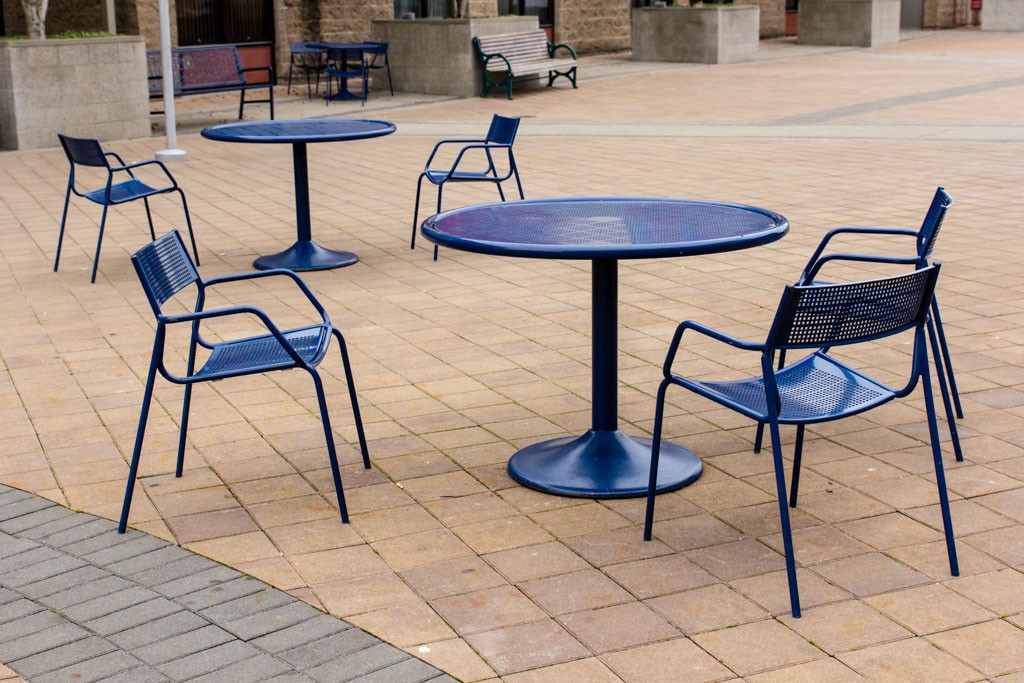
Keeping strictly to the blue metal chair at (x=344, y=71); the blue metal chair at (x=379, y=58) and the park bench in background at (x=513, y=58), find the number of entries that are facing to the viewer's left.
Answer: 1

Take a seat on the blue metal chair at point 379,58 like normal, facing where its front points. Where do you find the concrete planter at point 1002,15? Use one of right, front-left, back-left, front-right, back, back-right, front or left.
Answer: back-right

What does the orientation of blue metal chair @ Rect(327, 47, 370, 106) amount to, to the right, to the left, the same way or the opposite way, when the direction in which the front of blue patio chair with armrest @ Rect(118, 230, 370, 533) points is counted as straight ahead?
to the left

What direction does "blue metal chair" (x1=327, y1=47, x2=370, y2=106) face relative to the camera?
away from the camera

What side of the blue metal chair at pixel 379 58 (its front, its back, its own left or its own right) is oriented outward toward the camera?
left

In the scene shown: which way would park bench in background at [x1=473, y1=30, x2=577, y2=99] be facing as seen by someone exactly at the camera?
facing the viewer and to the right of the viewer

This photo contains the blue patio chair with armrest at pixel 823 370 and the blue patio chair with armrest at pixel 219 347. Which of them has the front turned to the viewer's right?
the blue patio chair with armrest at pixel 219 347

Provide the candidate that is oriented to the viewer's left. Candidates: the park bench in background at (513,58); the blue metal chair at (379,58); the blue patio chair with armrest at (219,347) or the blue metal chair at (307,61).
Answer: the blue metal chair at (379,58)

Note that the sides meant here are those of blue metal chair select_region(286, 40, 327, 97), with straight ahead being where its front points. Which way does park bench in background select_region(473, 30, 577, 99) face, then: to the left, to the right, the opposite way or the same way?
to the right

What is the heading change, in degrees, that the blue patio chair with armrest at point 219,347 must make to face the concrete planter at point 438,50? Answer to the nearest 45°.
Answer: approximately 90° to its left

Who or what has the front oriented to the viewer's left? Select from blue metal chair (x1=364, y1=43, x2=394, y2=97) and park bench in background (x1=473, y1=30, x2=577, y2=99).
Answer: the blue metal chair

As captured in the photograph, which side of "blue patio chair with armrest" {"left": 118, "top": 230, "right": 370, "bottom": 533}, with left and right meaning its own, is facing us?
right
